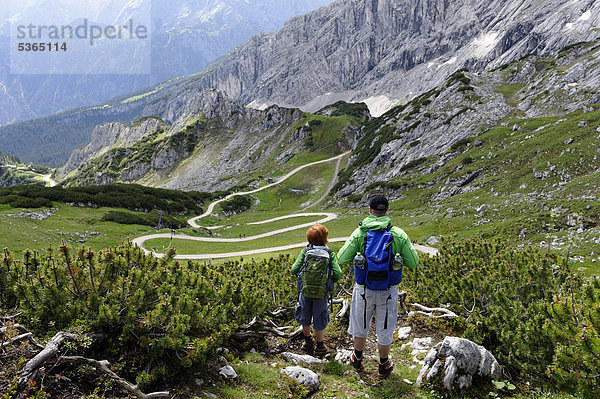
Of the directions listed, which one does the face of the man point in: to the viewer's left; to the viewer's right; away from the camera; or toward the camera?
away from the camera

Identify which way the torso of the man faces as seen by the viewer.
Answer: away from the camera

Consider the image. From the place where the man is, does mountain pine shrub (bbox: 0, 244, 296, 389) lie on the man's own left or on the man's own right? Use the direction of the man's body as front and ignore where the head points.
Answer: on the man's own left

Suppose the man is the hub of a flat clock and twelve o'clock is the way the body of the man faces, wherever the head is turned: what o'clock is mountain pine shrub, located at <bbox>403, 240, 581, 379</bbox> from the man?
The mountain pine shrub is roughly at 2 o'clock from the man.

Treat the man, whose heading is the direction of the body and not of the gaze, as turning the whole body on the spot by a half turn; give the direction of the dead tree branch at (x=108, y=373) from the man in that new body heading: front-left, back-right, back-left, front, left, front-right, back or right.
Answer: front-right

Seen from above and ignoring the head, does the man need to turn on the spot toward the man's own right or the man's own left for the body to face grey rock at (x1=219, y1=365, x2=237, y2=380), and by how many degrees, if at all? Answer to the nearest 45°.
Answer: approximately 135° to the man's own left

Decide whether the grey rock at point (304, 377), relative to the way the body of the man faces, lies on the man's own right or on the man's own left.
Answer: on the man's own left
